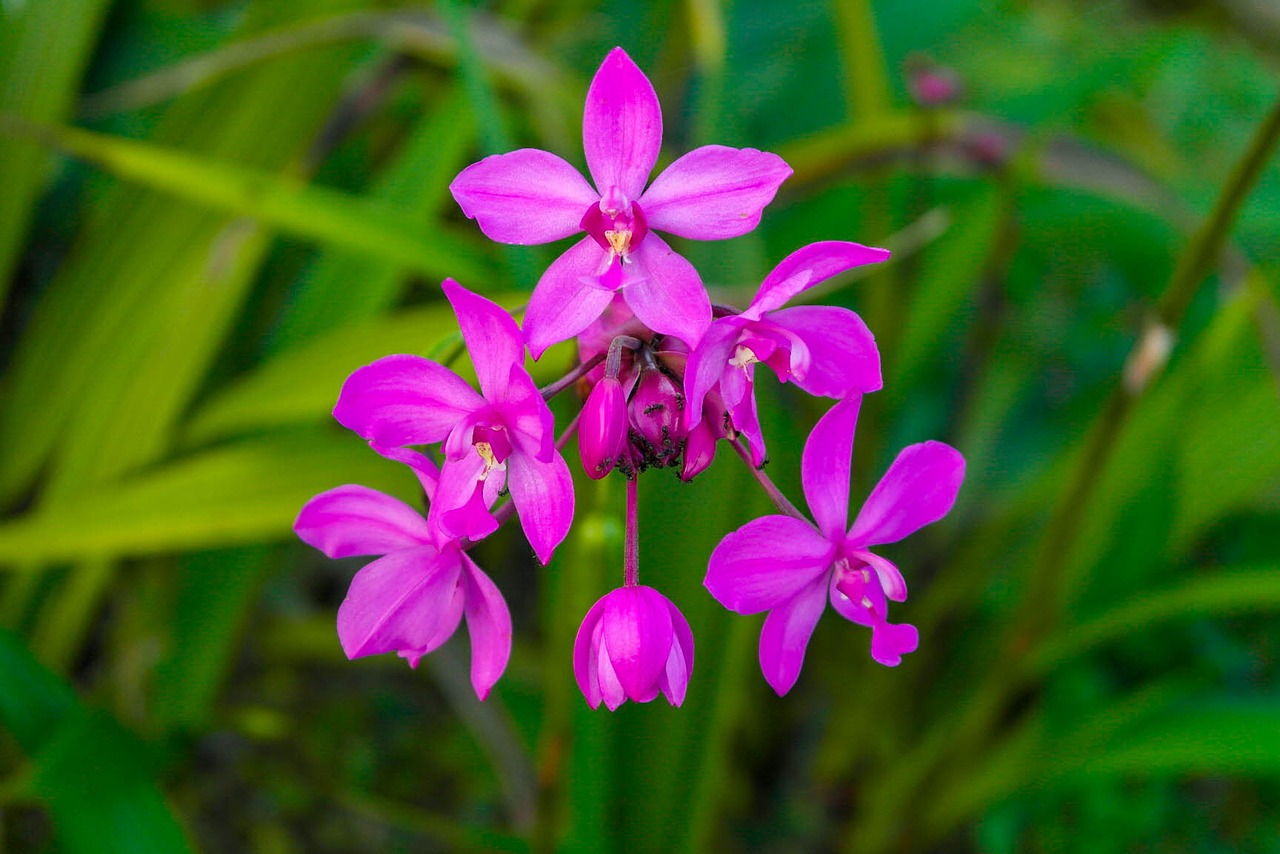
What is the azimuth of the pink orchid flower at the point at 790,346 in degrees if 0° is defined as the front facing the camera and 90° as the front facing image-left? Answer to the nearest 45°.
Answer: approximately 45°

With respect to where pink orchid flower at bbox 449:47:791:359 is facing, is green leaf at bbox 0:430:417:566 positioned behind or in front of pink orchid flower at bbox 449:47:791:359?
behind

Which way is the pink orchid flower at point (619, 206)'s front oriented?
toward the camera

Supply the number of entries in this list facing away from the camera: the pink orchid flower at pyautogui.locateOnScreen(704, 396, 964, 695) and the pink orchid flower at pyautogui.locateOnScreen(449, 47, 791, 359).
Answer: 0

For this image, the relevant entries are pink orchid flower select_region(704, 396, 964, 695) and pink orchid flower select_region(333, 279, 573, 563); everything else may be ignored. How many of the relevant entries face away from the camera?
0

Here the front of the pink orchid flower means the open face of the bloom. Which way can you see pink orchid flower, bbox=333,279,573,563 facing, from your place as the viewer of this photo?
facing the viewer and to the left of the viewer

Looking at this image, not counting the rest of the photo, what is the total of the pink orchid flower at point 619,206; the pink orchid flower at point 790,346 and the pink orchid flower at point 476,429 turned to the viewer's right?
0

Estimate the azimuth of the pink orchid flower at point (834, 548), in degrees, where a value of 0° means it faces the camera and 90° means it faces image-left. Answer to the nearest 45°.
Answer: approximately 315°
